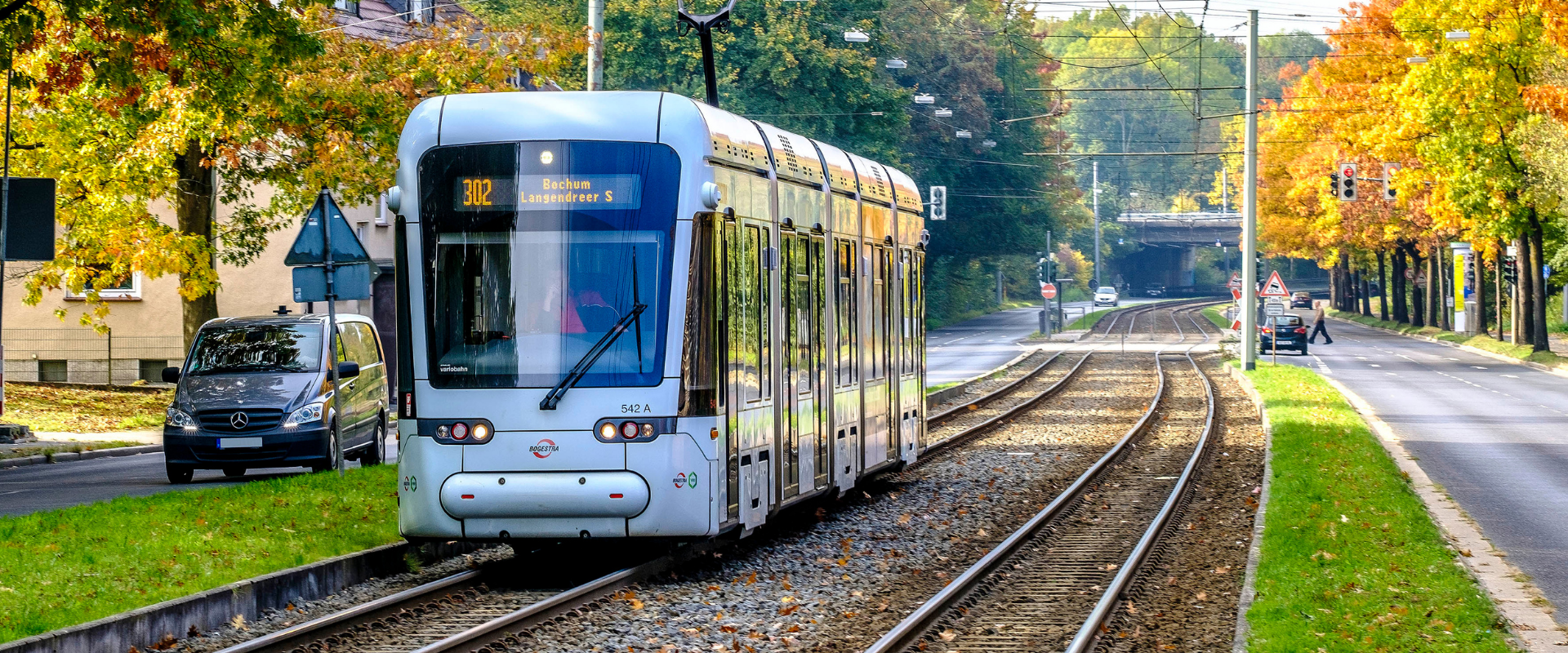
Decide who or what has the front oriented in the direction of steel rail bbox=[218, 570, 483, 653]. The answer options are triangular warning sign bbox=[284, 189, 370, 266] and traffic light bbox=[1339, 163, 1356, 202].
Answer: the traffic light

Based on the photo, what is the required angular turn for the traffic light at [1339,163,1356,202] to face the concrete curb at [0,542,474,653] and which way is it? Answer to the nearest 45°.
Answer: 0° — it already faces it

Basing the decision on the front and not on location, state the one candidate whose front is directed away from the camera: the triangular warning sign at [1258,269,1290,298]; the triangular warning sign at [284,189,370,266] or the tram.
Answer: the triangular warning sign at [284,189,370,266]

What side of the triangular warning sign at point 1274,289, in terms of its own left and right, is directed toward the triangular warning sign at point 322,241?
front

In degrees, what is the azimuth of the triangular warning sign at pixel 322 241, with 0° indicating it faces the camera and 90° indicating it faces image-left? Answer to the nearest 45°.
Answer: approximately 180°

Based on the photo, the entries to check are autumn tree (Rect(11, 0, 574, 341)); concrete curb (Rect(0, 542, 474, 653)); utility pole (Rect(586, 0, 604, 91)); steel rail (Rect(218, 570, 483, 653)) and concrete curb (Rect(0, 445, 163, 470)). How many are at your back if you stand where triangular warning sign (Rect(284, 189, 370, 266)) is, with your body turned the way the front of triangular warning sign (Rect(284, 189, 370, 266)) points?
2

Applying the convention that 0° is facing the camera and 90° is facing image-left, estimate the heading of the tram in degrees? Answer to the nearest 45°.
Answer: approximately 0°

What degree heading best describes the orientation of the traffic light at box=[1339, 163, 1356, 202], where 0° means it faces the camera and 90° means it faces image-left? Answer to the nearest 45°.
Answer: approximately 0°

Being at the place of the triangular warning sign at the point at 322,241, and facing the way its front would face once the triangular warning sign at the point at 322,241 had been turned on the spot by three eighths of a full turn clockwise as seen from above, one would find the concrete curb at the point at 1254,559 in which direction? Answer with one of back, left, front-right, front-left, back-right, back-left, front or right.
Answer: front
